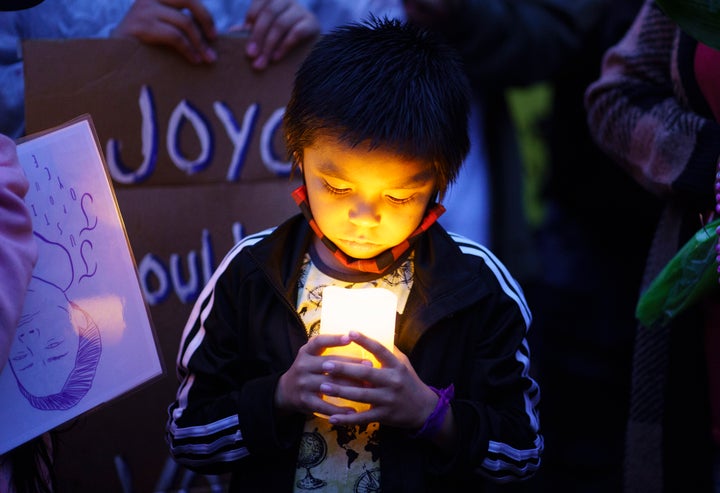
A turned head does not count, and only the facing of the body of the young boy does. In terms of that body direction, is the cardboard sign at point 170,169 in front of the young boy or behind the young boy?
behind

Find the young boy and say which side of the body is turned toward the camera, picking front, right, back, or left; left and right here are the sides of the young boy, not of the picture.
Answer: front

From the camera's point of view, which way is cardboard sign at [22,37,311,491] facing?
toward the camera

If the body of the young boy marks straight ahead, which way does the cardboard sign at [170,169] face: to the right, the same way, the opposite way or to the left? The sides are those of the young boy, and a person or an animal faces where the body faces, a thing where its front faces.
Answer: the same way

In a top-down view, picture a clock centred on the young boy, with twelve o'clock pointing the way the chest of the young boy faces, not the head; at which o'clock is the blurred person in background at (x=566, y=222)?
The blurred person in background is roughly at 7 o'clock from the young boy.

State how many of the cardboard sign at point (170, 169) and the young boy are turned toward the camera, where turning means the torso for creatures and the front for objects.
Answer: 2

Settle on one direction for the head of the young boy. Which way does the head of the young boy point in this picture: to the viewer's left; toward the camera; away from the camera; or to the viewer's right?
toward the camera

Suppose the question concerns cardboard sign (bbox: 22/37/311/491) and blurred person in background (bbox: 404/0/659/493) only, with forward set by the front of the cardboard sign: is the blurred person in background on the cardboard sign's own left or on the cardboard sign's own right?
on the cardboard sign's own left

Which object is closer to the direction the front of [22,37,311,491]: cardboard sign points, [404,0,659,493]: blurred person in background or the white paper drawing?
the white paper drawing

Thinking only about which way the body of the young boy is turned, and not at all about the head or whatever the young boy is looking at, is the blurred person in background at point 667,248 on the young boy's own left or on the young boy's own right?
on the young boy's own left
